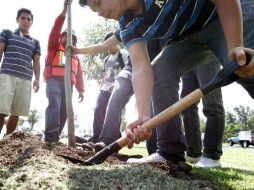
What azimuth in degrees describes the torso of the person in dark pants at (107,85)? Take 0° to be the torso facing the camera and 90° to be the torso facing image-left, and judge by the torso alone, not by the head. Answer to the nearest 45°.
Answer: approximately 45°

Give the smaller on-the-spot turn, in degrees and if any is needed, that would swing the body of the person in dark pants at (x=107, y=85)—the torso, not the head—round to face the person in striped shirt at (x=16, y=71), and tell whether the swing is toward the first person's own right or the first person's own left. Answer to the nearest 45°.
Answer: approximately 45° to the first person's own right

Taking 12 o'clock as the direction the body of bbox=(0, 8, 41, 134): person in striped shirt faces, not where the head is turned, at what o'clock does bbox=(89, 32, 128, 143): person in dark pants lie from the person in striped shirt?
The person in dark pants is roughly at 9 o'clock from the person in striped shirt.

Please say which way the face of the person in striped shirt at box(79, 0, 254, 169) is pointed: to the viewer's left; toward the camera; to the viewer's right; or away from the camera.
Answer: to the viewer's left

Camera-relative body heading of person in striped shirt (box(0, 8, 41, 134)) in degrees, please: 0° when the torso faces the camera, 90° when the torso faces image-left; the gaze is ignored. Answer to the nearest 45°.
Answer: approximately 0°
